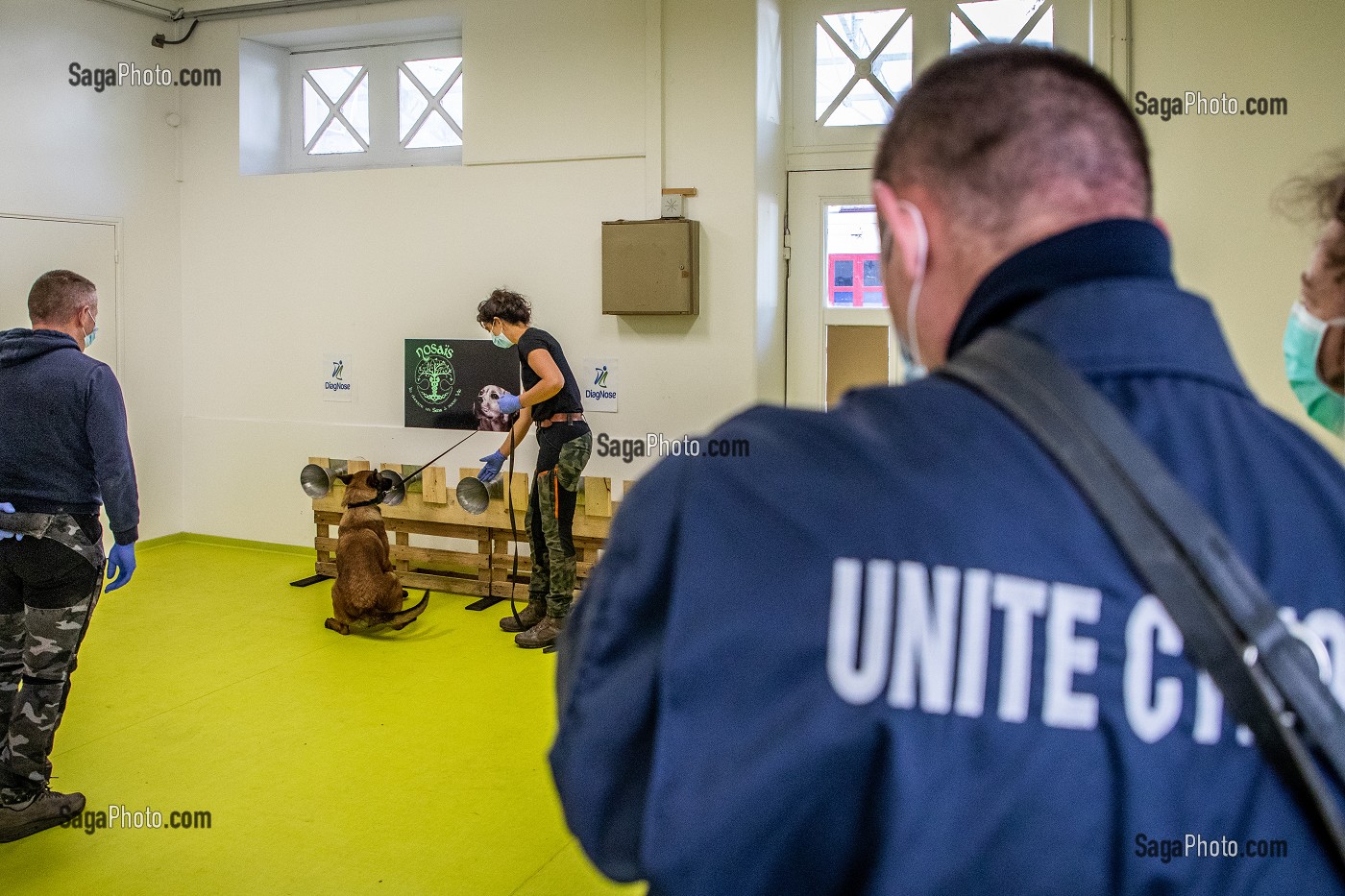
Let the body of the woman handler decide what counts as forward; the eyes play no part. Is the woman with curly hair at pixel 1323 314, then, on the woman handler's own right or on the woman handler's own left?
on the woman handler's own left

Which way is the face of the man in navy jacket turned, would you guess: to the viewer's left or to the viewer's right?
to the viewer's left

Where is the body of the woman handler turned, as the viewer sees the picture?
to the viewer's left

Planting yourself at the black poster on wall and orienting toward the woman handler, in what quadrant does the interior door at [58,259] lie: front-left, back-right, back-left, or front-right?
back-right

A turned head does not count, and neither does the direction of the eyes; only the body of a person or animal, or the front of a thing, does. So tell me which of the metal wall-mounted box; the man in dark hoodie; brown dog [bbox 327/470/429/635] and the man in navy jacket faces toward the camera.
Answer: the metal wall-mounted box

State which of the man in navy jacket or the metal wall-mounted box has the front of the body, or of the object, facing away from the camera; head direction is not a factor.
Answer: the man in navy jacket

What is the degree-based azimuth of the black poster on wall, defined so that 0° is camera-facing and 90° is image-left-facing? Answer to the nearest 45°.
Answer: approximately 0°

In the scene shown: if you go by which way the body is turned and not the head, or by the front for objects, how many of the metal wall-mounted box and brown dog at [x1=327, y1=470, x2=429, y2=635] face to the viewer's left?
0

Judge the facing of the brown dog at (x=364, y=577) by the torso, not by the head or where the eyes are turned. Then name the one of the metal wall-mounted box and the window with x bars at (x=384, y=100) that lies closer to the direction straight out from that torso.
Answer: the window with x bars

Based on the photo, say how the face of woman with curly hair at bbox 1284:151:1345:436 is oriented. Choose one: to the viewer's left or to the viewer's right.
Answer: to the viewer's left

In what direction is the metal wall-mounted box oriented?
toward the camera

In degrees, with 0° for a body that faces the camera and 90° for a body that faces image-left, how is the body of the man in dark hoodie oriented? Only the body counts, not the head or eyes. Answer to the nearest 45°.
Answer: approximately 225°

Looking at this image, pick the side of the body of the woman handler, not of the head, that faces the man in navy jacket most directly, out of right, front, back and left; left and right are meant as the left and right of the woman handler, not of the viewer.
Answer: left
